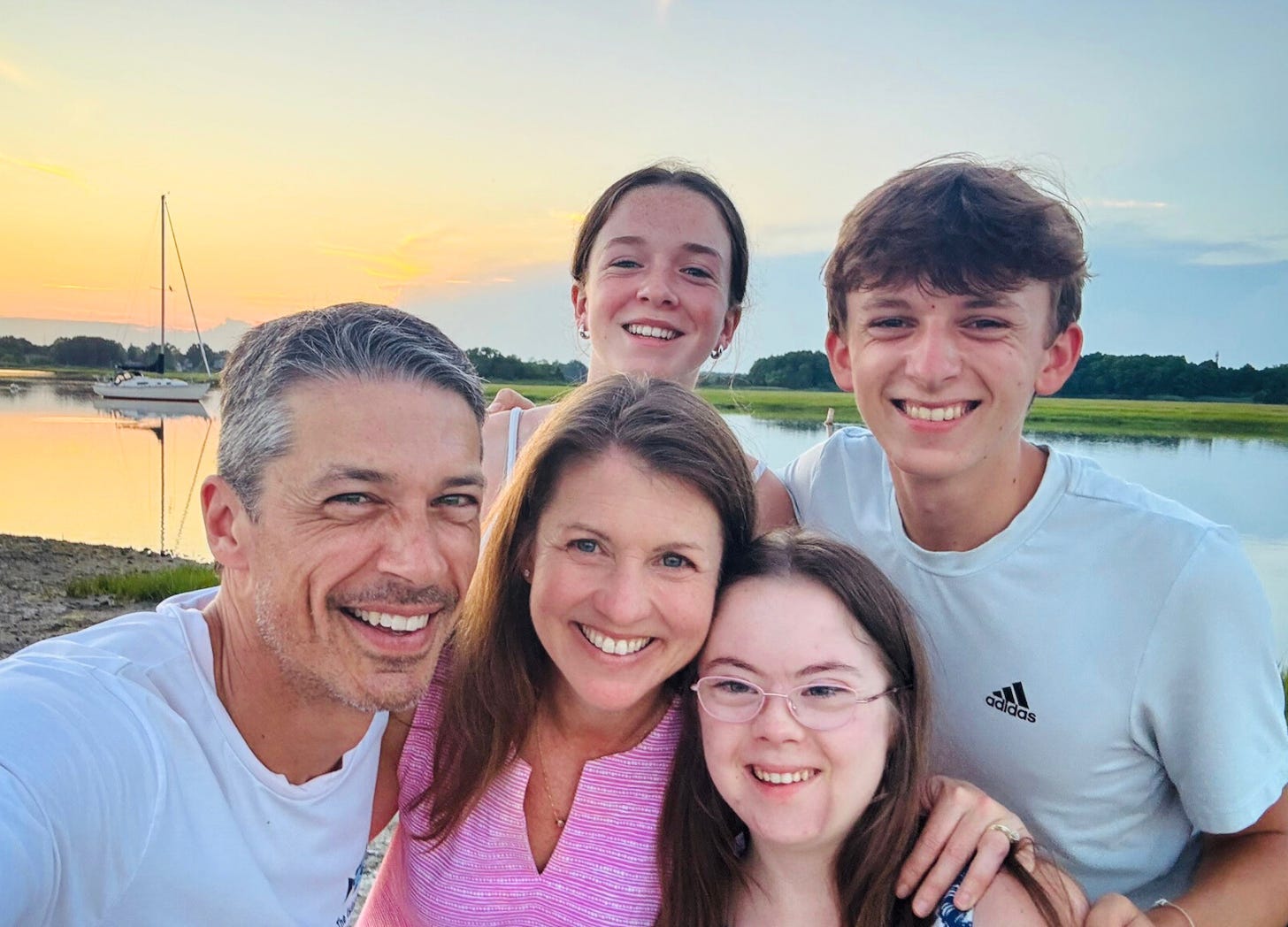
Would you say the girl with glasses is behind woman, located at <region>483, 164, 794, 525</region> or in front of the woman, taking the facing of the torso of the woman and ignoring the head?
in front

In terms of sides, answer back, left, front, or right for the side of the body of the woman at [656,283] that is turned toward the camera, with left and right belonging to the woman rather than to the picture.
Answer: front

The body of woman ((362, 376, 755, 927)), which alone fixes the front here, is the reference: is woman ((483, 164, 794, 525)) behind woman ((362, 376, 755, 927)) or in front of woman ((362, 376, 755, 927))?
behind

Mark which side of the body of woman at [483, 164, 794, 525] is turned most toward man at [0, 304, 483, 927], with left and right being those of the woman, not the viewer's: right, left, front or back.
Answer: front

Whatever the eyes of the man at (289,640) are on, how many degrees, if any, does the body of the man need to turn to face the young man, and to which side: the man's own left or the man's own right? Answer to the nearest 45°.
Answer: approximately 45° to the man's own left

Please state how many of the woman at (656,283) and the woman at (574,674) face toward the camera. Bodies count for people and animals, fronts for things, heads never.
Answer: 2

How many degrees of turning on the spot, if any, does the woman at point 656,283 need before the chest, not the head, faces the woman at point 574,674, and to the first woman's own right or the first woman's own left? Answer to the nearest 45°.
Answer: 0° — they already face them

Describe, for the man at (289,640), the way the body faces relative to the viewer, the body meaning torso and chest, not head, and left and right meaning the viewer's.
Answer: facing the viewer and to the right of the viewer

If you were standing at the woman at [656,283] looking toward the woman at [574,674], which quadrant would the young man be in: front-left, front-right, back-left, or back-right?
front-left

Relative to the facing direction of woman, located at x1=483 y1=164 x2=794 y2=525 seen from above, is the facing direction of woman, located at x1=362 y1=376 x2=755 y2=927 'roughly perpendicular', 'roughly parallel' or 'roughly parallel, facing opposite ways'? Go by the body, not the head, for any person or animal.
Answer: roughly parallel

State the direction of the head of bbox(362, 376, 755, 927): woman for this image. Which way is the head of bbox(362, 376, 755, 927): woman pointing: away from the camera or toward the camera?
toward the camera

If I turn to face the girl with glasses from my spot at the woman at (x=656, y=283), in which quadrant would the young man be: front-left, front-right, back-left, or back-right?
front-left

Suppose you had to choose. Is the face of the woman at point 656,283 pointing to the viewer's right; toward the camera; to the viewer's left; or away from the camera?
toward the camera

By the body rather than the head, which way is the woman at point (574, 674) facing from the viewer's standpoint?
toward the camera
